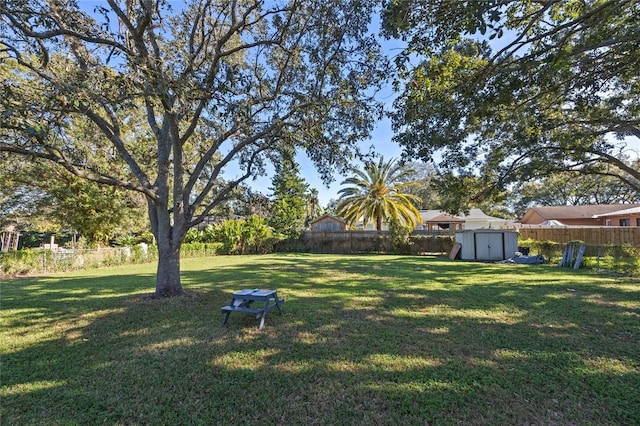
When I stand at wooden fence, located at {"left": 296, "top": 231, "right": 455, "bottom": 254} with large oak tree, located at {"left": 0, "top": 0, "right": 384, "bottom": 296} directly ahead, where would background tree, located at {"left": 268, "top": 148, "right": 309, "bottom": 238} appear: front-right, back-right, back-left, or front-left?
back-right

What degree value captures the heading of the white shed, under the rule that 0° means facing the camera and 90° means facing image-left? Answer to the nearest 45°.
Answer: approximately 0°

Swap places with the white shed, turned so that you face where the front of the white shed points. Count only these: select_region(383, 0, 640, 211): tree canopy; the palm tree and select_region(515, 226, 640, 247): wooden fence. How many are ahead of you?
1

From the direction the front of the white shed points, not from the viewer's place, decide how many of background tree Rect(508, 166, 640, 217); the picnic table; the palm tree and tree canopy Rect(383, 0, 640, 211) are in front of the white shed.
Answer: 2

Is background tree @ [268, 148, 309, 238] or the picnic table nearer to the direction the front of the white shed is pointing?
the picnic table

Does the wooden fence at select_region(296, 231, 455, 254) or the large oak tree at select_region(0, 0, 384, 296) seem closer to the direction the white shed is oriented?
the large oak tree

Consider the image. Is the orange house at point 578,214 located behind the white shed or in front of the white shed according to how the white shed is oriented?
behind

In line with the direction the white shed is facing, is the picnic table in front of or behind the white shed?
in front

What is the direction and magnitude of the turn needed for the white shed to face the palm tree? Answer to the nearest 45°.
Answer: approximately 135° to its right
